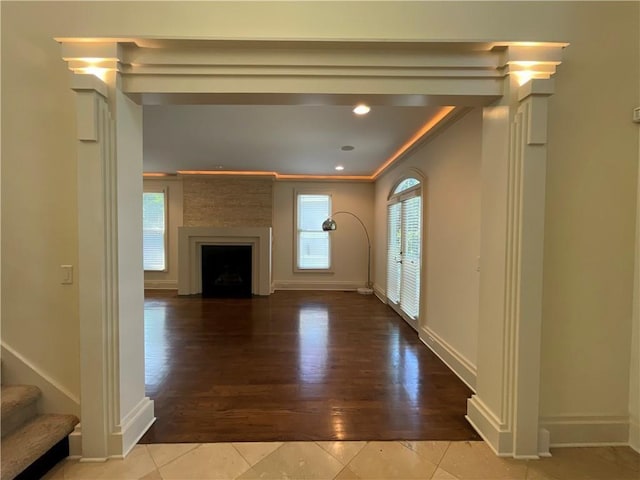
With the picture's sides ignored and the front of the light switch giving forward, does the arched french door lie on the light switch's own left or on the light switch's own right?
on the light switch's own left

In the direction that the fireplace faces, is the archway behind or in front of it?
in front

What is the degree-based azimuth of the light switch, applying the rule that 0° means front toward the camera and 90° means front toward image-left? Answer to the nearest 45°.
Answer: approximately 0°

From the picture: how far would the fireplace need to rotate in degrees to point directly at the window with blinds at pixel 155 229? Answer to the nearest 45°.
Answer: approximately 135° to its right

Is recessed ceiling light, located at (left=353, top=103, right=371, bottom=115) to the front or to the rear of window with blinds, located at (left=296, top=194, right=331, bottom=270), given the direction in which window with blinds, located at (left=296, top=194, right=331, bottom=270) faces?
to the front

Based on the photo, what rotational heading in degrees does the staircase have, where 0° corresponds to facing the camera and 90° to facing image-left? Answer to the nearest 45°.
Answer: approximately 315°

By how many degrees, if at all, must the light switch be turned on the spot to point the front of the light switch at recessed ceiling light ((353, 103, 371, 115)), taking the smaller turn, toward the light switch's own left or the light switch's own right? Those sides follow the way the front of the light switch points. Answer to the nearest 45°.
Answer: approximately 90° to the light switch's own left

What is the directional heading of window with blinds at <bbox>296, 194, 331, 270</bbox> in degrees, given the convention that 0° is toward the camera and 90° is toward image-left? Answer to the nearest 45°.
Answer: approximately 0°

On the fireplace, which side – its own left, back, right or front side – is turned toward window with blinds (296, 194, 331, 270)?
left

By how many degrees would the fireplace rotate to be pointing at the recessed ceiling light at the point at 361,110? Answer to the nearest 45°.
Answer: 0° — it already faces it

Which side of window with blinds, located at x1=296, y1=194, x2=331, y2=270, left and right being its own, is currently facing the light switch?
front

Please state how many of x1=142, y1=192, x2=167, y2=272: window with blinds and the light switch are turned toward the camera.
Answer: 2

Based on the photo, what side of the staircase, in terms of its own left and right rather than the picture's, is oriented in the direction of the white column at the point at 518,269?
front
